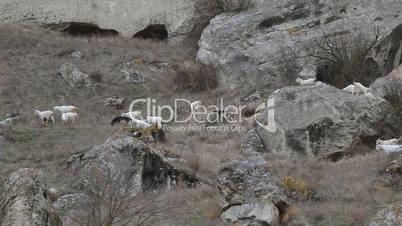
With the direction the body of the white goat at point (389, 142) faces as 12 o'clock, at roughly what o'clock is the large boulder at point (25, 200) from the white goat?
The large boulder is roughly at 10 o'clock from the white goat.

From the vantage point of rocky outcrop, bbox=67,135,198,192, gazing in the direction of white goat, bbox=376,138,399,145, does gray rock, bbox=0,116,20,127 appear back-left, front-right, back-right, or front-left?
back-left

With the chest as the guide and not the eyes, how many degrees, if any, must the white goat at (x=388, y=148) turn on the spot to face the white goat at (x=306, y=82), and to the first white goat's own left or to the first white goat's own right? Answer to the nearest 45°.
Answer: approximately 45° to the first white goat's own right

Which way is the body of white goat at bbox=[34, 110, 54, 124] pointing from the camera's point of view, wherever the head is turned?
to the viewer's left

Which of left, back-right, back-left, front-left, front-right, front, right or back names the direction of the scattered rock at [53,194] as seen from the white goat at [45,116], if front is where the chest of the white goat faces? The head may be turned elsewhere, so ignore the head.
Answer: left

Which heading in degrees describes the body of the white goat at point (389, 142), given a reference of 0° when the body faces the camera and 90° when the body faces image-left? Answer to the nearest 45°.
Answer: approximately 90°
